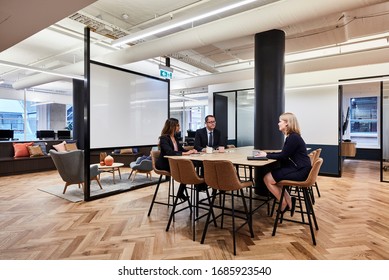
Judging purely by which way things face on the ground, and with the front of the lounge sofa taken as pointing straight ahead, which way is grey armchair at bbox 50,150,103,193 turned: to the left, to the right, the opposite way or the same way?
to the left

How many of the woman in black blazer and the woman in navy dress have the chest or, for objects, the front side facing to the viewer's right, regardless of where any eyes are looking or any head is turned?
1

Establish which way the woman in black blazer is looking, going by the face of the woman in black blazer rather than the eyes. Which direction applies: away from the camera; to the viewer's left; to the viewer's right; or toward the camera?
to the viewer's right

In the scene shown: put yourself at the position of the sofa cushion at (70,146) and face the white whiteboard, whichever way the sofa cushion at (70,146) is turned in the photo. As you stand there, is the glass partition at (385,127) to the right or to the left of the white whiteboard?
left

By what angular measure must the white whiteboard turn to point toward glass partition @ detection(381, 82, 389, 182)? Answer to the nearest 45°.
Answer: approximately 45° to its left

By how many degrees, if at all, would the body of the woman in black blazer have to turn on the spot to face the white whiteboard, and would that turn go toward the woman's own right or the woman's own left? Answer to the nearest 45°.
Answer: approximately 135° to the woman's own left

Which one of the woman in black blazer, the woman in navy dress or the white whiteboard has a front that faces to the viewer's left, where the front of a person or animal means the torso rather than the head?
the woman in navy dress

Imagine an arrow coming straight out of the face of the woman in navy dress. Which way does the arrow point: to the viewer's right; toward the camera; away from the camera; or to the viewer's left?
to the viewer's left

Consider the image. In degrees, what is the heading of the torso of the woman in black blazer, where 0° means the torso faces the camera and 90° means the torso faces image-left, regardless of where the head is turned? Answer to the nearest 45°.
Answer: approximately 270°

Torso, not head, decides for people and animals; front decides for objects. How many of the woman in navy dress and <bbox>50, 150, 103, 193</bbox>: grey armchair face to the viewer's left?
1
